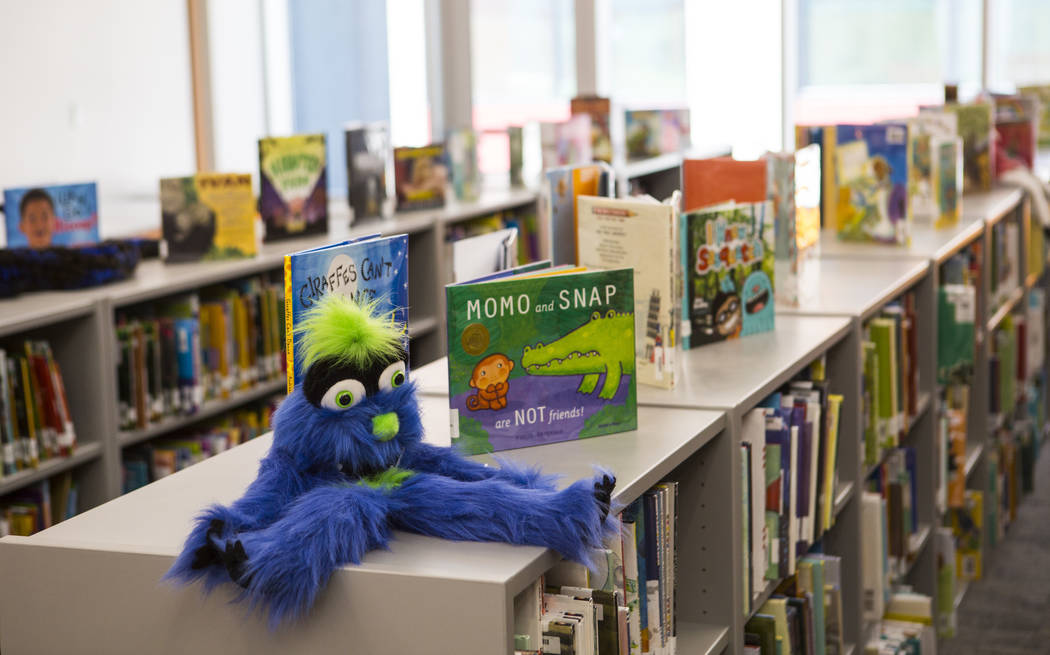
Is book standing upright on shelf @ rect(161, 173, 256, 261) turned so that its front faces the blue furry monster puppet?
yes

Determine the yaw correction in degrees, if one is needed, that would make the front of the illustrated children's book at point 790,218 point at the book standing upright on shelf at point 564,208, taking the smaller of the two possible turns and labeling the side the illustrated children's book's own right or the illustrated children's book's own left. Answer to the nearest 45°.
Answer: approximately 90° to the illustrated children's book's own right

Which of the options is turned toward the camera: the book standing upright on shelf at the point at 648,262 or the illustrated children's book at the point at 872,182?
the illustrated children's book

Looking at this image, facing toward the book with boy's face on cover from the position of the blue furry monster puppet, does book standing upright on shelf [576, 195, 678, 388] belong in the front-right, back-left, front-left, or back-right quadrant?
front-right

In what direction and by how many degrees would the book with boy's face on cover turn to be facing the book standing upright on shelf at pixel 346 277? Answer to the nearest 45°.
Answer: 0° — it already faces it

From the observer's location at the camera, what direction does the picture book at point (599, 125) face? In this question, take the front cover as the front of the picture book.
facing the viewer

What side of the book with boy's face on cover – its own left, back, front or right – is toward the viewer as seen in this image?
front

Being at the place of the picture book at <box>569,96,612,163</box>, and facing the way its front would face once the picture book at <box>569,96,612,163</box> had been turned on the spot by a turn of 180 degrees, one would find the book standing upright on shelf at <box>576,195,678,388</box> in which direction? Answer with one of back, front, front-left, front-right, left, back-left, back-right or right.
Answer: back

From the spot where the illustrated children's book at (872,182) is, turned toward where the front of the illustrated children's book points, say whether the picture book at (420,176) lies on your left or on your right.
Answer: on your right

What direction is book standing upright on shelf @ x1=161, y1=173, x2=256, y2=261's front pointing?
toward the camera

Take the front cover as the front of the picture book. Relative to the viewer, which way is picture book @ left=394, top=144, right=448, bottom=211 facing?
toward the camera

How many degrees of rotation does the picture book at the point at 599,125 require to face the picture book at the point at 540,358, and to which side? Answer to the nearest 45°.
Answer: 0° — it already faces it

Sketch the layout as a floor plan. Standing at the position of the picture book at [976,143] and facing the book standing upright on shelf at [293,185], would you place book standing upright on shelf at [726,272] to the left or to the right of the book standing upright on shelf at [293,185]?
left

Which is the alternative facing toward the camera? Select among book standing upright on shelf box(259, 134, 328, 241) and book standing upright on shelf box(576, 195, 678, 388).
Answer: book standing upright on shelf box(259, 134, 328, 241)
